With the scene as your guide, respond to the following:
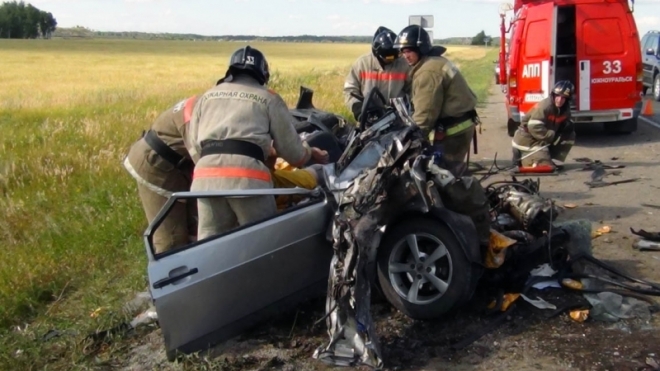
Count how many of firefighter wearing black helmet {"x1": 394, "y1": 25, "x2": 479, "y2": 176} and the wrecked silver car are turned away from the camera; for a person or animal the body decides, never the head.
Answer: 0

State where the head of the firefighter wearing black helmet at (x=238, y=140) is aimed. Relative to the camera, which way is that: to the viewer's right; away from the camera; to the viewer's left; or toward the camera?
away from the camera

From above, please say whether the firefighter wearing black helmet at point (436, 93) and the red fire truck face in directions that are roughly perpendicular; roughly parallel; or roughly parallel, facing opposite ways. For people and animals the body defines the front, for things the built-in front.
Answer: roughly perpendicular

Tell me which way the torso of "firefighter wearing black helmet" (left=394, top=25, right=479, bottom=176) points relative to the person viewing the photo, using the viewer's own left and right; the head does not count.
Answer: facing to the left of the viewer

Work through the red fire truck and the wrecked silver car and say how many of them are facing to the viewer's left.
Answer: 0

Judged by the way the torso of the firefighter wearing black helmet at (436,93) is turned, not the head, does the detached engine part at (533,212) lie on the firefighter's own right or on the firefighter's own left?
on the firefighter's own left

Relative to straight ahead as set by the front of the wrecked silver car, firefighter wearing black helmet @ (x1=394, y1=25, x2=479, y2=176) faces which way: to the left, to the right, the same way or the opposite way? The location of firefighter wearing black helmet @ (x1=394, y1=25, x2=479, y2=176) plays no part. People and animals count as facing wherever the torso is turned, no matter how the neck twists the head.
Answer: the opposite way

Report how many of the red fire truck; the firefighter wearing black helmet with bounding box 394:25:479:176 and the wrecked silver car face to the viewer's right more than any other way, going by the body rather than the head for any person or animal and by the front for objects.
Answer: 1

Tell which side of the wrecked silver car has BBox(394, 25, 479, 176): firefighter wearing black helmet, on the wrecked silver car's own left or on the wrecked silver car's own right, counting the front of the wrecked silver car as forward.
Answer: on the wrecked silver car's own left

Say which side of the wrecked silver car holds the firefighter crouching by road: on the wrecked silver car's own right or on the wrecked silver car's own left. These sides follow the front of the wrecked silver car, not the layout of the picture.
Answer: on the wrecked silver car's own left

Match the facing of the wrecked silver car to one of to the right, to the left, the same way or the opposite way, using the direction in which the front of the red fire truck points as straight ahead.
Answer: to the right

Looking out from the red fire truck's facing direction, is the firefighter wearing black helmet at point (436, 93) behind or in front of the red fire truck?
behind

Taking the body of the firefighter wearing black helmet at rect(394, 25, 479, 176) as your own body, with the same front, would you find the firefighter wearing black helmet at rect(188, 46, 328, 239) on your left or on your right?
on your left

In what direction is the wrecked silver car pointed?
to the viewer's right

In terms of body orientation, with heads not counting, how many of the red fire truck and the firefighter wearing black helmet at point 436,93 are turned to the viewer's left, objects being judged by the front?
1

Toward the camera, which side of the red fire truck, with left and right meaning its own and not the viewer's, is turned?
back
